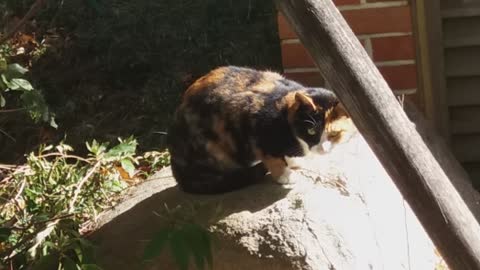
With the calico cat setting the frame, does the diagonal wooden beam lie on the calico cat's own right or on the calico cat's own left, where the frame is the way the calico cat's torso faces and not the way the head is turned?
on the calico cat's own right

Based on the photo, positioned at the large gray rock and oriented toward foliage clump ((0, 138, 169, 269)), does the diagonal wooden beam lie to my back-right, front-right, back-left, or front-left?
back-left

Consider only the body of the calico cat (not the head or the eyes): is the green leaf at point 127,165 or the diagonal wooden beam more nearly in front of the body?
the diagonal wooden beam

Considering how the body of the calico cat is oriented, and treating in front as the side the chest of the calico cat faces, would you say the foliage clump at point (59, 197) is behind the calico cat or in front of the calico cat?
behind

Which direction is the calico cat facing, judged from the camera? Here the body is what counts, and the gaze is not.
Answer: to the viewer's right
